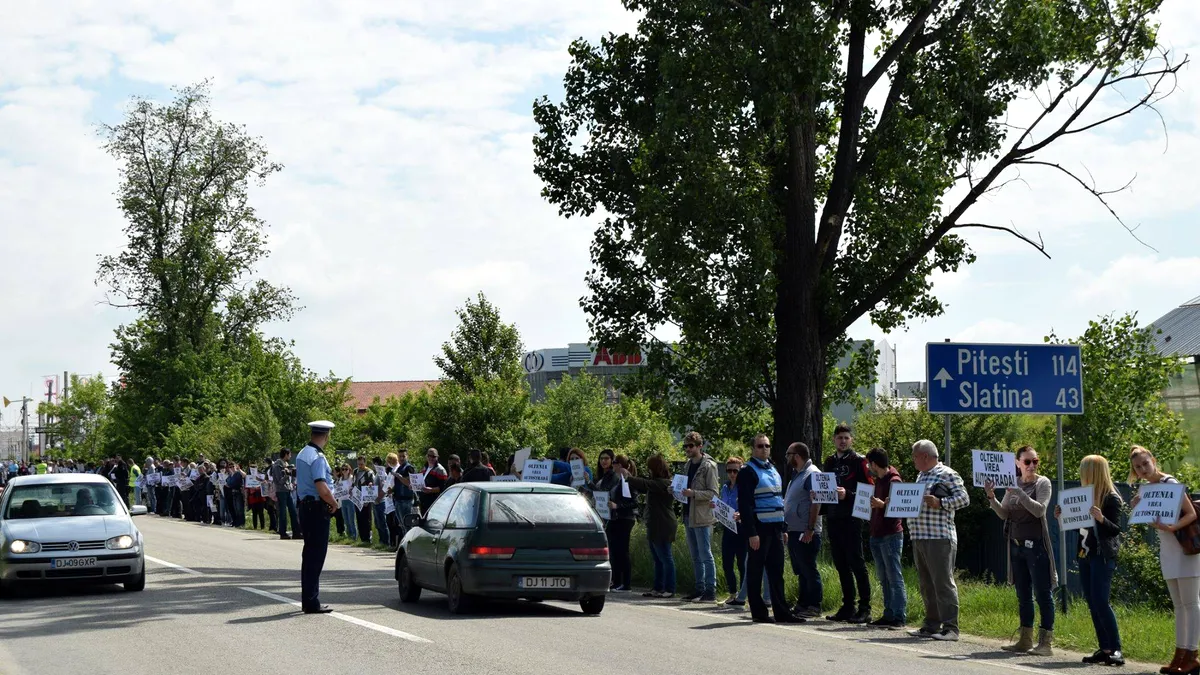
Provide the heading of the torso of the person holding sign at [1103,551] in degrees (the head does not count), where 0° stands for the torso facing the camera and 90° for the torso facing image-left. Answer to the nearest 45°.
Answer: approximately 90°

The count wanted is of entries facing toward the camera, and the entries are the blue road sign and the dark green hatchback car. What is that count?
1

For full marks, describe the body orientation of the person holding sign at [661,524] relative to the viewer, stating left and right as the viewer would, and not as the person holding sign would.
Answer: facing to the left of the viewer

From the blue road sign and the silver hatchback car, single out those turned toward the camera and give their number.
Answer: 2

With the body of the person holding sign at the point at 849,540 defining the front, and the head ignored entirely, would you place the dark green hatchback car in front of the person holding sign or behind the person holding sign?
in front

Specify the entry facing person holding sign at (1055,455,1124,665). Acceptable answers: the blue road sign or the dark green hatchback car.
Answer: the blue road sign

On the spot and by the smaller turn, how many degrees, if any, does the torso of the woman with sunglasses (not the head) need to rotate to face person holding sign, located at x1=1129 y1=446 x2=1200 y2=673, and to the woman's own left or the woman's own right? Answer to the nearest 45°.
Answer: approximately 90° to the woman's own left

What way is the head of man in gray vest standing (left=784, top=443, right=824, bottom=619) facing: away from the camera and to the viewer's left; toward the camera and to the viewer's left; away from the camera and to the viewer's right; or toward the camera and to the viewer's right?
toward the camera and to the viewer's left

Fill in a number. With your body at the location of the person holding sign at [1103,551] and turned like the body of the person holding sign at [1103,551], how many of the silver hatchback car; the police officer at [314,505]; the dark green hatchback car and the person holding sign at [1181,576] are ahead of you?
3

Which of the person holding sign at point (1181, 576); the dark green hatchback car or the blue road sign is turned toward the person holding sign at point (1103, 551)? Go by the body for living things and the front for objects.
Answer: the blue road sign

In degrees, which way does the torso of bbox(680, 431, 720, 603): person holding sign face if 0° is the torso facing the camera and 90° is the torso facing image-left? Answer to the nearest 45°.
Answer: approximately 45°

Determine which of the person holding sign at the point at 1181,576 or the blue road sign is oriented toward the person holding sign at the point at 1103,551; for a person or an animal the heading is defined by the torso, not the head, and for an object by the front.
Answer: the blue road sign

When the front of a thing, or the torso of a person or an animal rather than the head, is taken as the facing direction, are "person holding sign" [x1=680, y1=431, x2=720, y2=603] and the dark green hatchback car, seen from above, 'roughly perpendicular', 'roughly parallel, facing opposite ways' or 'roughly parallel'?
roughly perpendicular

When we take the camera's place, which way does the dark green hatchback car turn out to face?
facing away from the viewer and to the left of the viewer

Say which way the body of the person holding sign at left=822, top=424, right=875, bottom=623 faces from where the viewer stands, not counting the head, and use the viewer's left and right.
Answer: facing the viewer and to the left of the viewer
